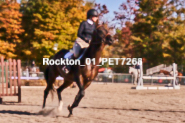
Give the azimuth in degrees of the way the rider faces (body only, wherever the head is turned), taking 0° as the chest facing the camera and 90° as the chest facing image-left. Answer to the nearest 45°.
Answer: approximately 315°

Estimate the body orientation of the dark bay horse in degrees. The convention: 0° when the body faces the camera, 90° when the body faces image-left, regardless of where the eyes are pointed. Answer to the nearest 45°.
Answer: approximately 315°

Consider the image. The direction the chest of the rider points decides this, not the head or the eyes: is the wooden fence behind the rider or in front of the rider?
behind

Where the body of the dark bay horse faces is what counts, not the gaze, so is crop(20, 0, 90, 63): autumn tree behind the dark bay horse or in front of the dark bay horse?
behind

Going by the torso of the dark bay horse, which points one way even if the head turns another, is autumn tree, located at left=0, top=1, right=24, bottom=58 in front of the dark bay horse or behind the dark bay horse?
behind

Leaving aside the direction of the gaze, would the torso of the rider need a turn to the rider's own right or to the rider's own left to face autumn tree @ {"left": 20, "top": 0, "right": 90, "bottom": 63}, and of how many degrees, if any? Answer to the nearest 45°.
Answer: approximately 135° to the rider's own left

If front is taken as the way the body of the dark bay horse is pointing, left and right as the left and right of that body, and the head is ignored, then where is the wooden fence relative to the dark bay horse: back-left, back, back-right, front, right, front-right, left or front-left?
back
